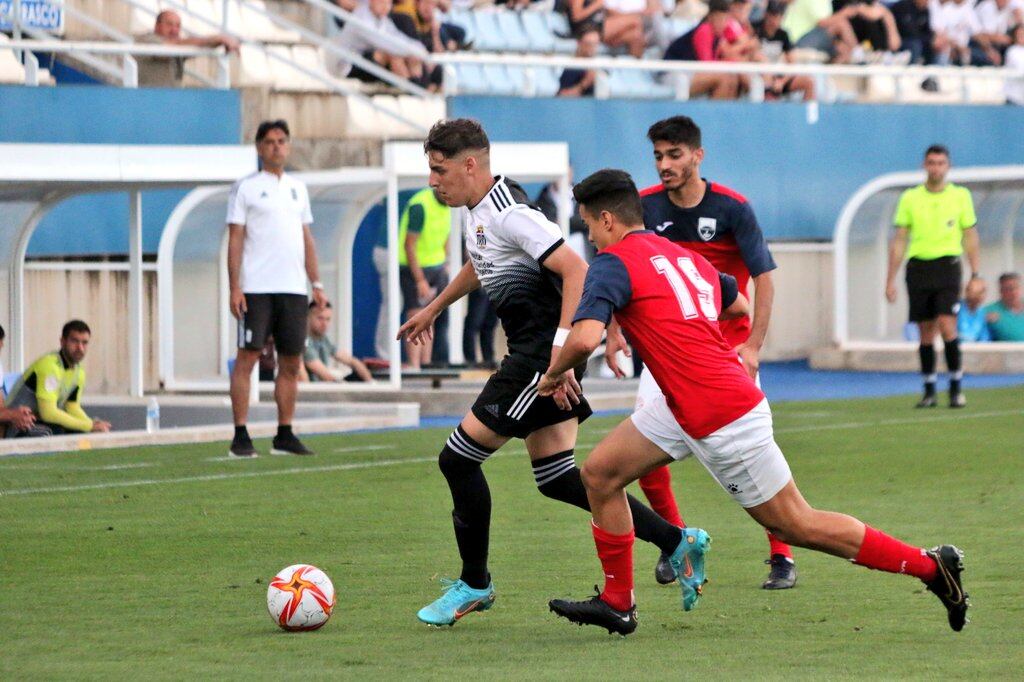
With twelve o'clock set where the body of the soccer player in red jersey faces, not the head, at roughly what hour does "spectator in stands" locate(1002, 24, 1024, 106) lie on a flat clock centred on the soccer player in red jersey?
The spectator in stands is roughly at 2 o'clock from the soccer player in red jersey.

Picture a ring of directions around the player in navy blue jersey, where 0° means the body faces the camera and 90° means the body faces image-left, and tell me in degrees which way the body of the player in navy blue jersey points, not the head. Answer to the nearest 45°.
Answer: approximately 45°

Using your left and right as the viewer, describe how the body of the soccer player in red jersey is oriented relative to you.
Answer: facing away from the viewer and to the left of the viewer

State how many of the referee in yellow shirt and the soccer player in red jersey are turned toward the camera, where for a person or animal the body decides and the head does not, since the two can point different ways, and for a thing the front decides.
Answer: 1

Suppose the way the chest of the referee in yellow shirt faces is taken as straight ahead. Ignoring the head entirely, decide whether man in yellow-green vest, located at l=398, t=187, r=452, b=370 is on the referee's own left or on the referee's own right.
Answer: on the referee's own right

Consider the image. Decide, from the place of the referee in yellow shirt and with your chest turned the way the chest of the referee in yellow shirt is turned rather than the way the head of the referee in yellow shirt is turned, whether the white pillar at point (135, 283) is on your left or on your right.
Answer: on your right

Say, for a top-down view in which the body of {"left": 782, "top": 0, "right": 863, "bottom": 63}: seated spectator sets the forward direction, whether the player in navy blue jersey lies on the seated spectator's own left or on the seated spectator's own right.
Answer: on the seated spectator's own right

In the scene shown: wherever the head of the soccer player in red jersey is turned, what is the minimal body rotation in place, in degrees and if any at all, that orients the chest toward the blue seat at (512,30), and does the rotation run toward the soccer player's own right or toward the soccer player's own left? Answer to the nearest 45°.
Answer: approximately 45° to the soccer player's own right

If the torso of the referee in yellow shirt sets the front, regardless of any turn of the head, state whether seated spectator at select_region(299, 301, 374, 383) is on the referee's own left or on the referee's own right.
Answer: on the referee's own right
